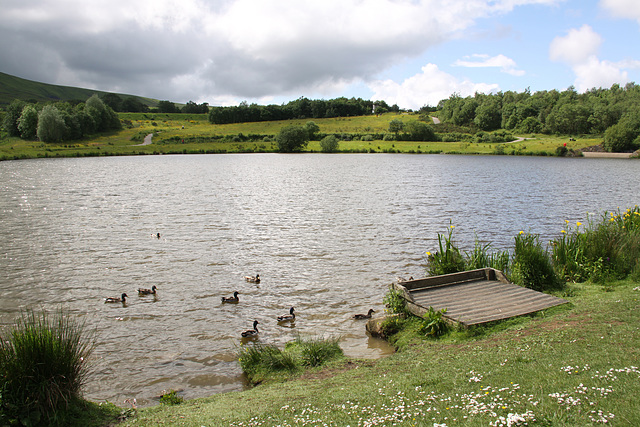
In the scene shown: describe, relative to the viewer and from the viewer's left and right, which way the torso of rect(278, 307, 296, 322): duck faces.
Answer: facing to the right of the viewer

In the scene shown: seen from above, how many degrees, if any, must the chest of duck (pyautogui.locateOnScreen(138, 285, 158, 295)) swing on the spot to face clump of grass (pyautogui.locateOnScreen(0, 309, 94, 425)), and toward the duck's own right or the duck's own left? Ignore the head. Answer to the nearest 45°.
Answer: approximately 90° to the duck's own right

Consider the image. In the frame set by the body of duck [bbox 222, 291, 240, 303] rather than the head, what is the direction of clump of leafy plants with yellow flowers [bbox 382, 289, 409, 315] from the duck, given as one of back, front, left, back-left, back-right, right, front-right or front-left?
front-right

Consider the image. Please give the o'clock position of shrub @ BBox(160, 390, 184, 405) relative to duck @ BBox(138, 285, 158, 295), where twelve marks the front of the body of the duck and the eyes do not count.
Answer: The shrub is roughly at 3 o'clock from the duck.

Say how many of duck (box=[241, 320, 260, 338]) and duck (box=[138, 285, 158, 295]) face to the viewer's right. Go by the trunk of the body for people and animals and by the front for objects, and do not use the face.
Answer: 2

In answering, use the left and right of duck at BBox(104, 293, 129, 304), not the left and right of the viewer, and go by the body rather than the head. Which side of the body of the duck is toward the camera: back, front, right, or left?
right

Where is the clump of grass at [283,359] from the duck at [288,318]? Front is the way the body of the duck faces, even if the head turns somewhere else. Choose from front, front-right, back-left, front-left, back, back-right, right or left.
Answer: right
